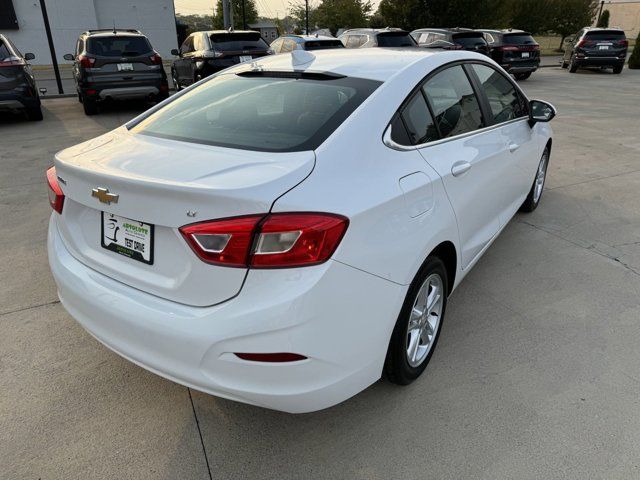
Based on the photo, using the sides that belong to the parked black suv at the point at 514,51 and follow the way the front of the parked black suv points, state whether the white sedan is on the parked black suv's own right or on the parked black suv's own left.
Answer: on the parked black suv's own left

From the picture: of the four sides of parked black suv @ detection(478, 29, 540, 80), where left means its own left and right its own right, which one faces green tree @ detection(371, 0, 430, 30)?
front

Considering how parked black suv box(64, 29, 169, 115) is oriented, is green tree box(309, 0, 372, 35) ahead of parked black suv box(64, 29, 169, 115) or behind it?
ahead

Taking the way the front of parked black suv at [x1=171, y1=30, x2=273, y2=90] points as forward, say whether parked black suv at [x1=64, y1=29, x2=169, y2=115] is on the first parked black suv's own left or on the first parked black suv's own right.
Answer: on the first parked black suv's own left

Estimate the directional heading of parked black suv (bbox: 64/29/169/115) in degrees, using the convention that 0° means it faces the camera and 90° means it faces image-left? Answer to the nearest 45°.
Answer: approximately 180°

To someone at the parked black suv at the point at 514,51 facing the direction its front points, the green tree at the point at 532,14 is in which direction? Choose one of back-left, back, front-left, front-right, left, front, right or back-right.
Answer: front-right

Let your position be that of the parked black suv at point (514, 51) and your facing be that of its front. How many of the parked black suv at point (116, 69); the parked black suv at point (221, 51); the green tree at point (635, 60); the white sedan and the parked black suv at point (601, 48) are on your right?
2

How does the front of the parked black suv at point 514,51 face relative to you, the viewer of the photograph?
facing away from the viewer and to the left of the viewer

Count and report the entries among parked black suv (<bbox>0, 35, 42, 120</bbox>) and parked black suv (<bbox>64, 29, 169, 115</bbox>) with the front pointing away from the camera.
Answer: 2

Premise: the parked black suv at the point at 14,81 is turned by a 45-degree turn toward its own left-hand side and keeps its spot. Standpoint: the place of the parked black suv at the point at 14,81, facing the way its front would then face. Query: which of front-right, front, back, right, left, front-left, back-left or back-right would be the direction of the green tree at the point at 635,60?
back-right

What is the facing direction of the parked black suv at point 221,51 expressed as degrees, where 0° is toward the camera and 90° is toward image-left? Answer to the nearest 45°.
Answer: approximately 135°

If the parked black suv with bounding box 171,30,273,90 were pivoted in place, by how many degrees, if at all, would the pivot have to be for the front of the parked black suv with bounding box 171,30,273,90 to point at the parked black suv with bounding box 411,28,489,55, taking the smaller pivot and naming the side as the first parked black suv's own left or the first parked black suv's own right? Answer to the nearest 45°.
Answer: approximately 90° to the first parked black suv's own right

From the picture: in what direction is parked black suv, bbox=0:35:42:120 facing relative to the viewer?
away from the camera

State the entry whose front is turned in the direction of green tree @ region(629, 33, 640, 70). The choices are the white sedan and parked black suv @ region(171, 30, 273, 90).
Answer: the white sedan
